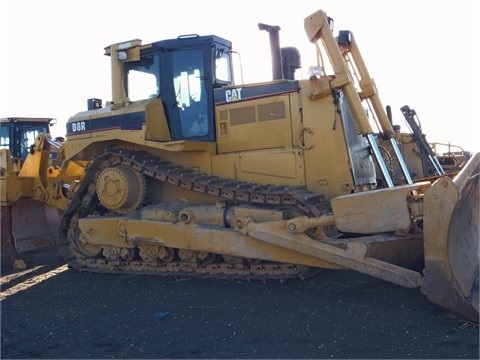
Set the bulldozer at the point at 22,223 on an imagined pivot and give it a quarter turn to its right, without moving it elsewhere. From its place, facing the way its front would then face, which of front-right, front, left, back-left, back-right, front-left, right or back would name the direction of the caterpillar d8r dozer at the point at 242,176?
left
